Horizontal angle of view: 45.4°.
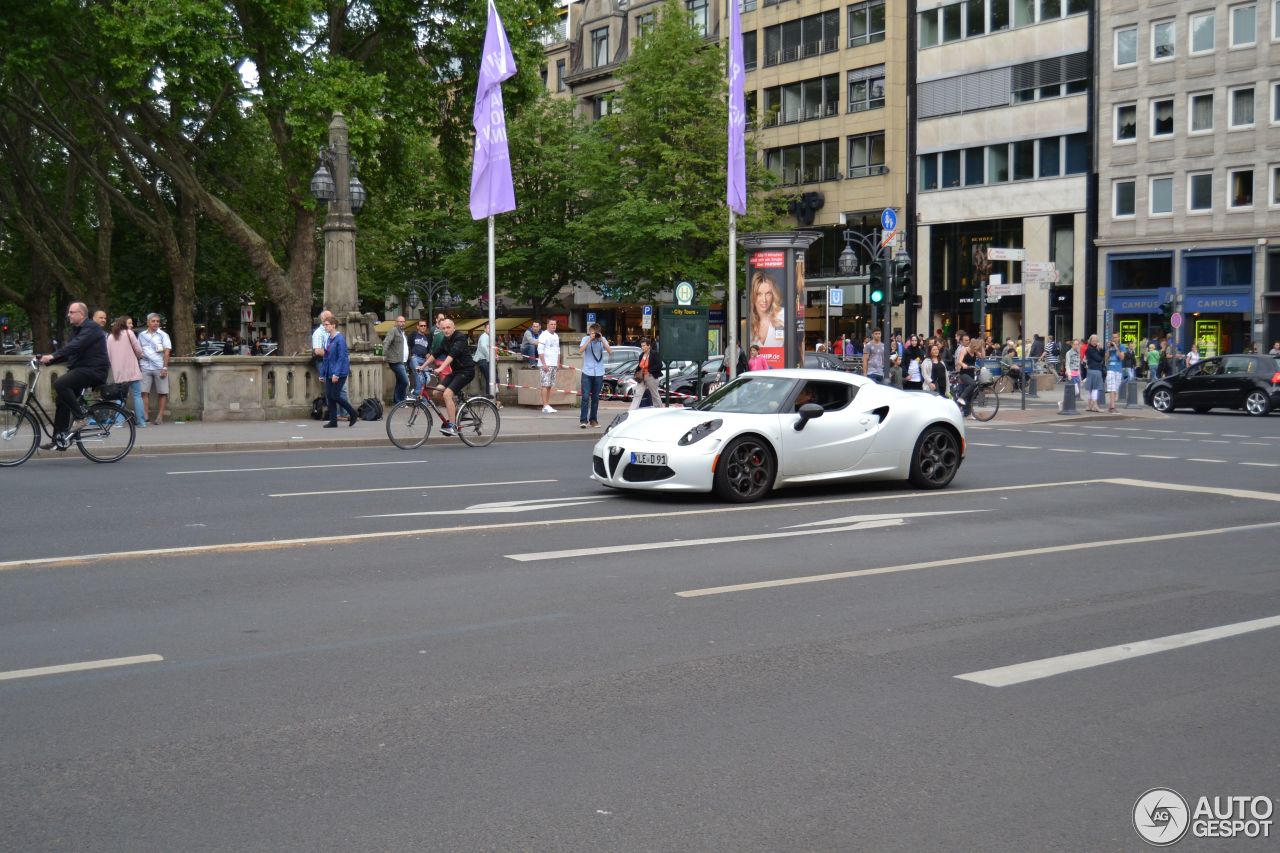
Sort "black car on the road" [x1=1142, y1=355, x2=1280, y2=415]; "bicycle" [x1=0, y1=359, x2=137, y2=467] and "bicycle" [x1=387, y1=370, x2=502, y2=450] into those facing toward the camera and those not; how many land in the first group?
0

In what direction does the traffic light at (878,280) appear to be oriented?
toward the camera

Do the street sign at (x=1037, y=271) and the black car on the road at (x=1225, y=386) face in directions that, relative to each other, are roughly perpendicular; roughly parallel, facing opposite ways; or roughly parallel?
roughly perpendicular

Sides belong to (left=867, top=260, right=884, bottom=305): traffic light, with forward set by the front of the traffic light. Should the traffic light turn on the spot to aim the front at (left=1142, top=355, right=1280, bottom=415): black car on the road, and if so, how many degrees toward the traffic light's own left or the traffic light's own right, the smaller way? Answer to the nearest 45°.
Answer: approximately 135° to the traffic light's own left

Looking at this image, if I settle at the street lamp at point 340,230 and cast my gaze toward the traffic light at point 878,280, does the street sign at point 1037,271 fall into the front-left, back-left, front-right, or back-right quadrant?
front-left

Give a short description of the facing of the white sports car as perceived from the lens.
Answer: facing the viewer and to the left of the viewer

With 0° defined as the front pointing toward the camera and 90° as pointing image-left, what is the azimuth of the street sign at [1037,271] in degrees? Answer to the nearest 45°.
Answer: approximately 0°

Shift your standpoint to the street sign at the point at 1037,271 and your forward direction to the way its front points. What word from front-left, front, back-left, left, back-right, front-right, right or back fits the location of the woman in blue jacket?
front-right

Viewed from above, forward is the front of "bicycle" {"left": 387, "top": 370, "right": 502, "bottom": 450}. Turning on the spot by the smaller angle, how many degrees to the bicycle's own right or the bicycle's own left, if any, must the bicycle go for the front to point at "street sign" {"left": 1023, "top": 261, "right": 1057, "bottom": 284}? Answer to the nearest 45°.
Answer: approximately 135° to the bicycle's own right

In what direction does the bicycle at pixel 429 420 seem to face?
to the viewer's left

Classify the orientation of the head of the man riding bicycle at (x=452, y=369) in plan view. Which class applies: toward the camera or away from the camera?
toward the camera

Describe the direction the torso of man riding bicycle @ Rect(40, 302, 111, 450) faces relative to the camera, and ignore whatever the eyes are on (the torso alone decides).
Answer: to the viewer's left

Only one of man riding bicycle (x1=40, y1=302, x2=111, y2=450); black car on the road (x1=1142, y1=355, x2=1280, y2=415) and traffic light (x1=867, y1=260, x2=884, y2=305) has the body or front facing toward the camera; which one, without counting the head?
the traffic light
